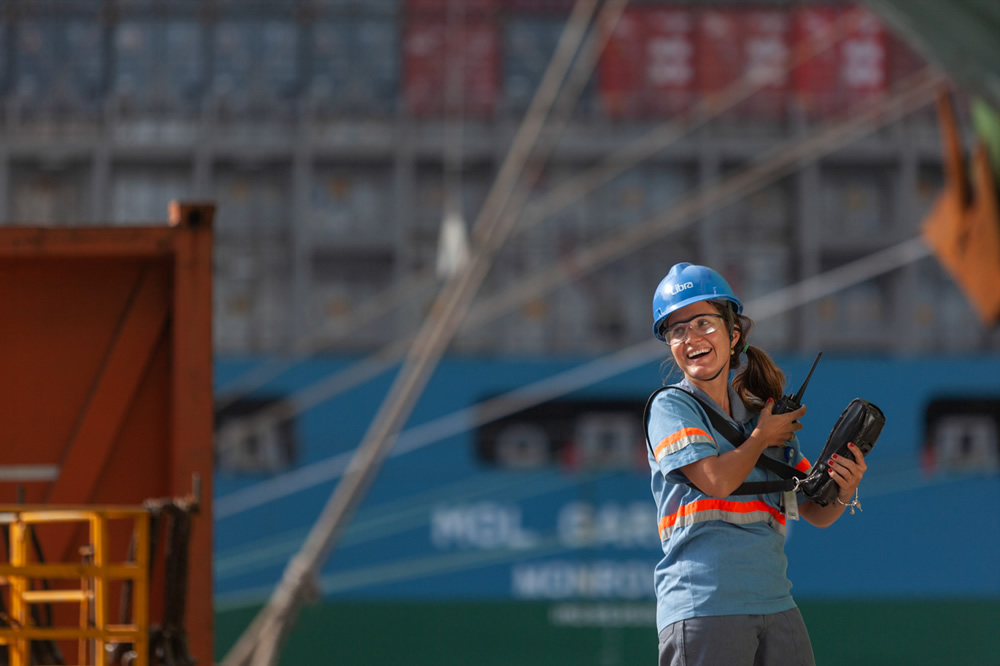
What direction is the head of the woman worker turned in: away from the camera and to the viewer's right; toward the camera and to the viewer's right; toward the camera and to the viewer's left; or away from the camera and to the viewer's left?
toward the camera and to the viewer's left

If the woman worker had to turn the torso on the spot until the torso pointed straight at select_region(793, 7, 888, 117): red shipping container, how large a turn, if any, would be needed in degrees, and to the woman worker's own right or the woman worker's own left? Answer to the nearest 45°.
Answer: approximately 135° to the woman worker's own left

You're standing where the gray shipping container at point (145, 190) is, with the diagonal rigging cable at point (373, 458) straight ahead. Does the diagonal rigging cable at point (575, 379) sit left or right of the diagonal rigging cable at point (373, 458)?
left

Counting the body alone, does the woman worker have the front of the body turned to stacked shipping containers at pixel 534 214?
no

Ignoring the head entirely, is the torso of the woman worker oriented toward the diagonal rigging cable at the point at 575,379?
no

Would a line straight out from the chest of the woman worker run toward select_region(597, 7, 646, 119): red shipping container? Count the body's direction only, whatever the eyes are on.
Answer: no
